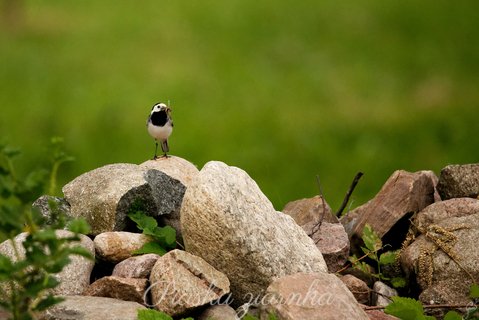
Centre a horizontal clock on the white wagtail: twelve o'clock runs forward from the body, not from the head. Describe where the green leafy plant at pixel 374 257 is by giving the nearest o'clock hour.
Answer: The green leafy plant is roughly at 10 o'clock from the white wagtail.

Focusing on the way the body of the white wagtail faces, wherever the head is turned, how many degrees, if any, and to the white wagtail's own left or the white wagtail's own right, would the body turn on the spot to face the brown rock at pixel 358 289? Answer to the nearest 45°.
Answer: approximately 45° to the white wagtail's own left

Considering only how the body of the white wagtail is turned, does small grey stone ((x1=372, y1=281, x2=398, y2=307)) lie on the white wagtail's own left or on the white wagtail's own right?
on the white wagtail's own left

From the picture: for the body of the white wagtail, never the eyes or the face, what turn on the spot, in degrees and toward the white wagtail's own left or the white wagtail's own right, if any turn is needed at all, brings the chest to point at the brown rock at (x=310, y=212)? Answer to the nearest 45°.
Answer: approximately 90° to the white wagtail's own left

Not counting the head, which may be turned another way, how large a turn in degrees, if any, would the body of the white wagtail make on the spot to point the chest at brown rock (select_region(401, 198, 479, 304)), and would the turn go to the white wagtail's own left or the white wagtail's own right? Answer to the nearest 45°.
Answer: approximately 45° to the white wagtail's own left

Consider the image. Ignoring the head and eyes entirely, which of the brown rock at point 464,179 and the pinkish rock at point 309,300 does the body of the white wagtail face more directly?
the pinkish rock

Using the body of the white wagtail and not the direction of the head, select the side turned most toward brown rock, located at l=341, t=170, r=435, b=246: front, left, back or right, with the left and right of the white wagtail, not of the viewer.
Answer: left

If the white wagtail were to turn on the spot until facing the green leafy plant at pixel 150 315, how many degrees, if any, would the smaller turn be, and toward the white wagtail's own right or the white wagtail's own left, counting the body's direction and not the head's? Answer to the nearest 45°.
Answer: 0° — it already faces it

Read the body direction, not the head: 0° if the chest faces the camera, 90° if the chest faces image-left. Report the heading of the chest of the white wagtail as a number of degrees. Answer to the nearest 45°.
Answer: approximately 0°
